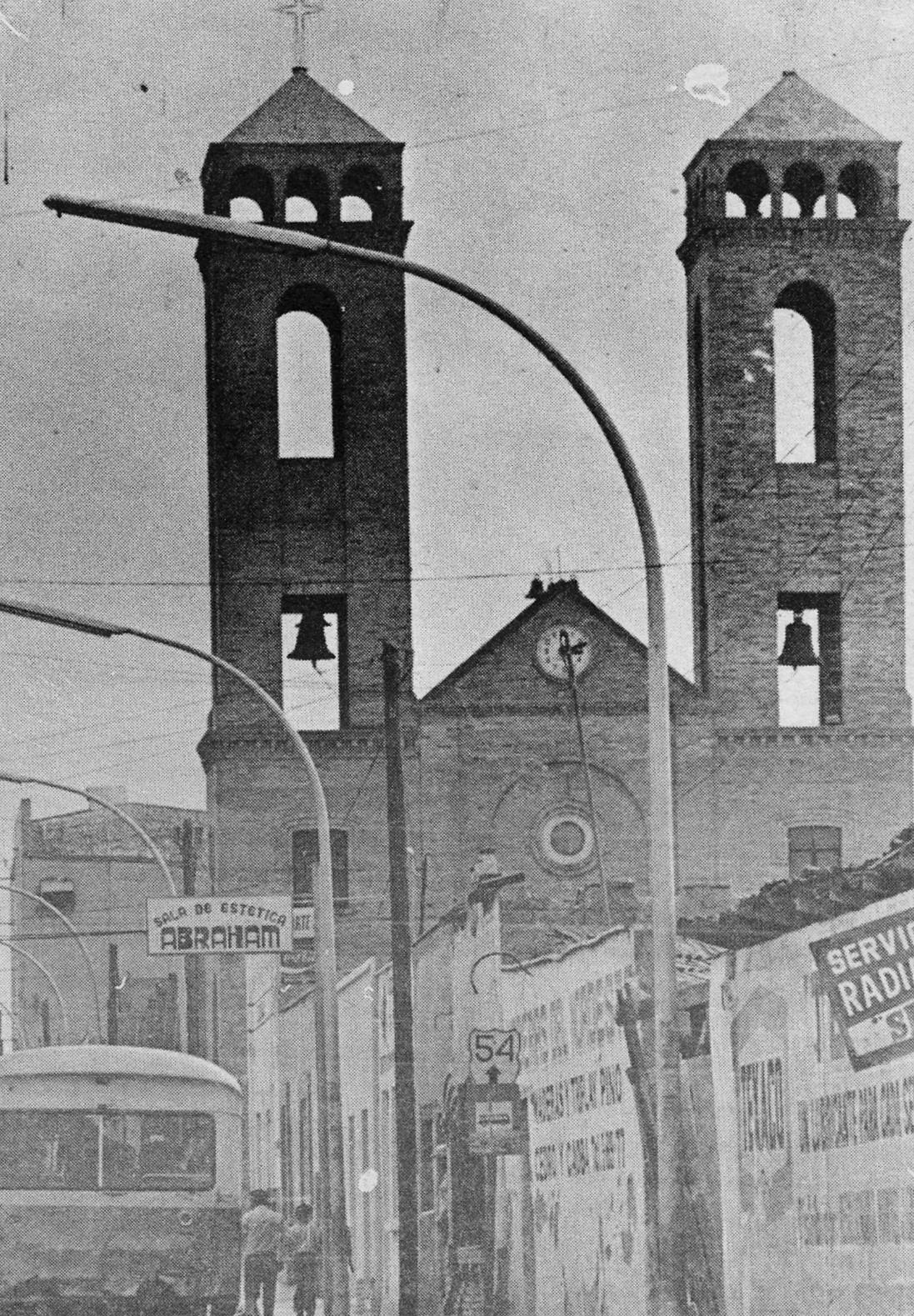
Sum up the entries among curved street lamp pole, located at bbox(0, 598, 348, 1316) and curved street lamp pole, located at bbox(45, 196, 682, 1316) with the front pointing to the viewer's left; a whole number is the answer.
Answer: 2

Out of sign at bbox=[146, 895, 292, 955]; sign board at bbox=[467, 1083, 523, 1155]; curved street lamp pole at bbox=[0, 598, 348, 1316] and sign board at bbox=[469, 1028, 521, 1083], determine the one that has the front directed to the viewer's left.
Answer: the curved street lamp pole

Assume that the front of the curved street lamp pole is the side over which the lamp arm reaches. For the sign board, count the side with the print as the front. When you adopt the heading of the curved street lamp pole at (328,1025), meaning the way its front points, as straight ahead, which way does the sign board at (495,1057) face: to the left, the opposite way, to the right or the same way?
to the left

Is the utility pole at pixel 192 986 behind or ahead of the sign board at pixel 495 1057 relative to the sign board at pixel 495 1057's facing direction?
behind

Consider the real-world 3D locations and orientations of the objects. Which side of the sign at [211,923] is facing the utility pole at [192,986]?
back

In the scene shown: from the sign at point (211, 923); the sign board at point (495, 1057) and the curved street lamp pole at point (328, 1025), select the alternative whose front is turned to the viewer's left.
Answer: the curved street lamp pole

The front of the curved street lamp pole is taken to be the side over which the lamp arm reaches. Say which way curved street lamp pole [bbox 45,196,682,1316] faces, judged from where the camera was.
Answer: facing to the left of the viewer

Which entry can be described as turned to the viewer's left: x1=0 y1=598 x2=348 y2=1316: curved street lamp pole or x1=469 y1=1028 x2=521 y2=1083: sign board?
the curved street lamp pole
